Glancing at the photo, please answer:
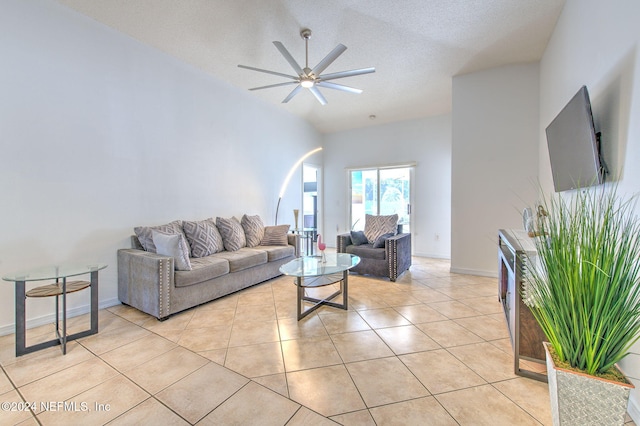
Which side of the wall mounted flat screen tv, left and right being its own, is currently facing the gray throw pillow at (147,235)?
front

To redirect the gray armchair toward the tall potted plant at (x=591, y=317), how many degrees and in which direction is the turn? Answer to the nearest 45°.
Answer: approximately 45° to its left

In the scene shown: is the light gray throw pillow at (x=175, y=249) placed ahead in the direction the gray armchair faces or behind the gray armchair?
ahead

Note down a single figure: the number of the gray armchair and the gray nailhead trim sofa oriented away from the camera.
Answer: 0

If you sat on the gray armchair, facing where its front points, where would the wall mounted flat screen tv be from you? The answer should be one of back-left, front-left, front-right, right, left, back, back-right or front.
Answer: left

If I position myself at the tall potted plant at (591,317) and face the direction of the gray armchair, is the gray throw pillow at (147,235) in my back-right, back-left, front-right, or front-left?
front-left

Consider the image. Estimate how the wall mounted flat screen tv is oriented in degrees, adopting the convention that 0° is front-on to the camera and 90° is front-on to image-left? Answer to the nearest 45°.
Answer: approximately 45°

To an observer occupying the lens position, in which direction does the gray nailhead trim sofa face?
facing the viewer and to the right of the viewer

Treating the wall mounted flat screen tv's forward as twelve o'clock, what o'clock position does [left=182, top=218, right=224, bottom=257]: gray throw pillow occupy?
The gray throw pillow is roughly at 1 o'clock from the wall mounted flat screen tv.

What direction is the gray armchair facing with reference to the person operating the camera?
facing the viewer and to the left of the viewer

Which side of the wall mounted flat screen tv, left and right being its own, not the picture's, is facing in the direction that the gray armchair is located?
right

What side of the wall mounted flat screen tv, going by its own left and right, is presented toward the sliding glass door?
right

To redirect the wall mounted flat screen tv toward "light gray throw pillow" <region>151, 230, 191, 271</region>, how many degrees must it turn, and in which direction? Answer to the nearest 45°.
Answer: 0° — it already faces it

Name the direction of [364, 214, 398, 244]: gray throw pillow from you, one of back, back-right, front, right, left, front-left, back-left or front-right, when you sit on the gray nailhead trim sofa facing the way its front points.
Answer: front-left

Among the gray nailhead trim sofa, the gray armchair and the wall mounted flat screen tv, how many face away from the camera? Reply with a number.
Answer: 0

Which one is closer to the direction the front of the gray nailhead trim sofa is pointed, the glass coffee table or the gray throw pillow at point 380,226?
the glass coffee table

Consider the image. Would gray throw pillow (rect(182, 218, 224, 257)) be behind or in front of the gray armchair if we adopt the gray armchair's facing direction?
in front

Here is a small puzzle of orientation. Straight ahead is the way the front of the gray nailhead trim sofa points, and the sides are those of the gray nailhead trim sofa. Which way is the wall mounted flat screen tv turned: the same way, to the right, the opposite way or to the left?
the opposite way
